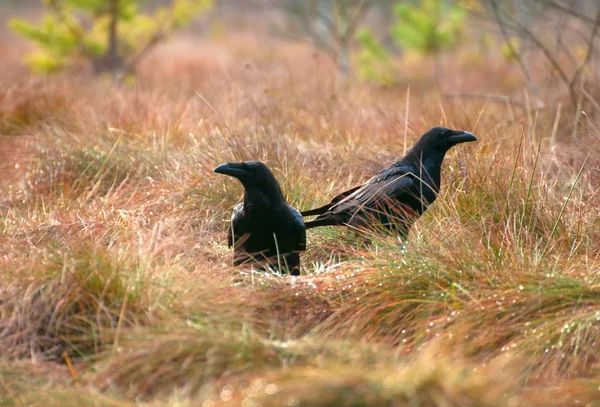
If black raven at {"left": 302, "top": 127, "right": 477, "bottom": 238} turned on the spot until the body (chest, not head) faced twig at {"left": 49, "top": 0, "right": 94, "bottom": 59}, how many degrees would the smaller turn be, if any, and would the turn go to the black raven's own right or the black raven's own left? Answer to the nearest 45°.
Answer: approximately 135° to the black raven's own left

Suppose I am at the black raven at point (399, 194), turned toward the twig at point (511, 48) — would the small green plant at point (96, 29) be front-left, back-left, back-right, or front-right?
front-left

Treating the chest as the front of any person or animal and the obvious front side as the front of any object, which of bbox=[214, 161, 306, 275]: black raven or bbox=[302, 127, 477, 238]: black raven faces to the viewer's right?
bbox=[302, 127, 477, 238]: black raven

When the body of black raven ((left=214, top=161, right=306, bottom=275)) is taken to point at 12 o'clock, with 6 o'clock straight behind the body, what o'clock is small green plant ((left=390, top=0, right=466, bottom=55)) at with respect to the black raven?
The small green plant is roughly at 5 o'clock from the black raven.

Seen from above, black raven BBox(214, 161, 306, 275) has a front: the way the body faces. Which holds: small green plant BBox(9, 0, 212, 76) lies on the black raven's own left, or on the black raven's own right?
on the black raven's own right

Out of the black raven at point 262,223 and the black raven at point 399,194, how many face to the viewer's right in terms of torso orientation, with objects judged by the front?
1

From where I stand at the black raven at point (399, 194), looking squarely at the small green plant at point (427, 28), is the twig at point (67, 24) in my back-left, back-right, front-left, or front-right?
front-left

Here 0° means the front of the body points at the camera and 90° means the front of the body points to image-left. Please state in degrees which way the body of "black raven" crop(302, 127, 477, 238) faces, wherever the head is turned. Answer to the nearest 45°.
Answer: approximately 270°

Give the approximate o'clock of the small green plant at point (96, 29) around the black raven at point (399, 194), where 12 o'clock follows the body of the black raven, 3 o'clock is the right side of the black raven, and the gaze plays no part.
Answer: The small green plant is roughly at 8 o'clock from the black raven.

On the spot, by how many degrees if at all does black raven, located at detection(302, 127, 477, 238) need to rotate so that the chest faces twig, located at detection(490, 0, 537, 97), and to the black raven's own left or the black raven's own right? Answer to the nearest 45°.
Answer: approximately 90° to the black raven's own left

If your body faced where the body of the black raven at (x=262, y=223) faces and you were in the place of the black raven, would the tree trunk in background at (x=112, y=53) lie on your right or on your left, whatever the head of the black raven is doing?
on your right

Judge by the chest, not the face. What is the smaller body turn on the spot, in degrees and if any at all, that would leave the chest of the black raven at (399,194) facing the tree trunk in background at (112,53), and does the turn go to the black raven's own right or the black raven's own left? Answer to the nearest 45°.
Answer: approximately 135° to the black raven's own left

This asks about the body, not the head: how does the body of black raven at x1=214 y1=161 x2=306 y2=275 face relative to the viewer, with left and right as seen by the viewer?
facing the viewer and to the left of the viewer
